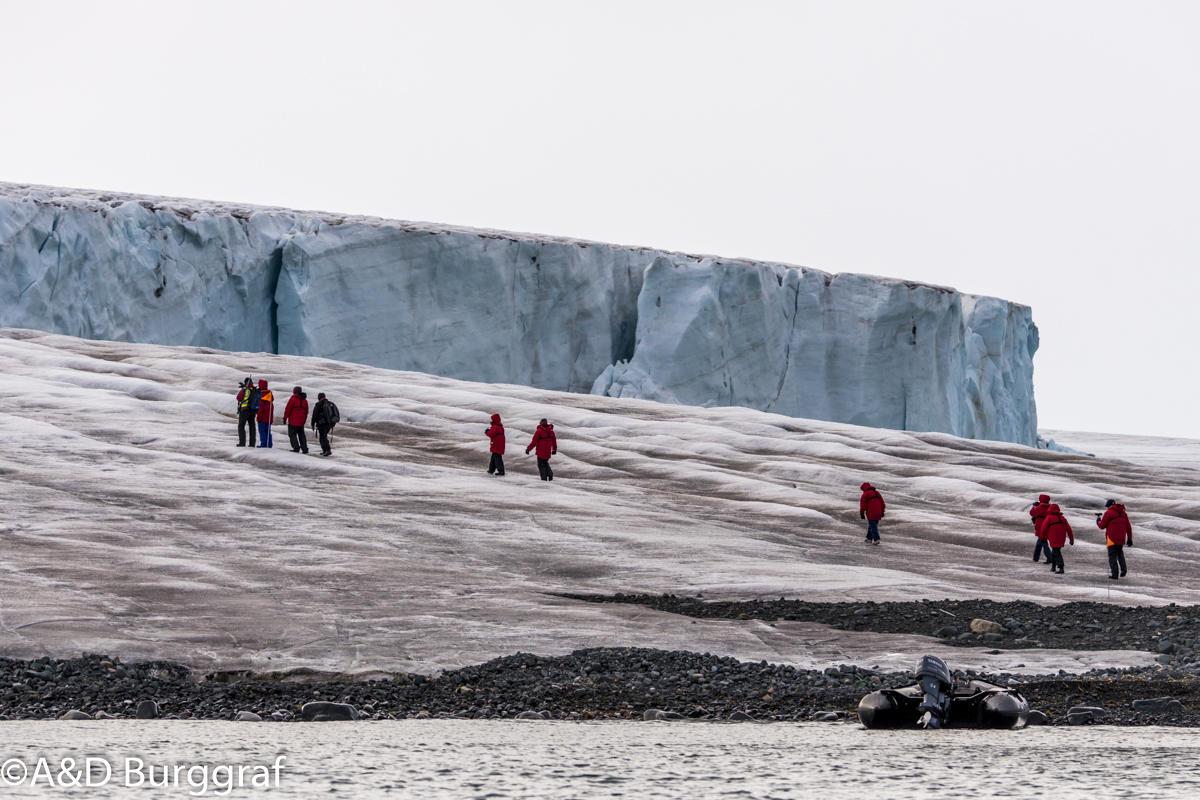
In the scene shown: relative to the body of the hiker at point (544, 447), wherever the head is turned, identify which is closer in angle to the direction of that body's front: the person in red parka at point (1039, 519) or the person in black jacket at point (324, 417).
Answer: the person in black jacket

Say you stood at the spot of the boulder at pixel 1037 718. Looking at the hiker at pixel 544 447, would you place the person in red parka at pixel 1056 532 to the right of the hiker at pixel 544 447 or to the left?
right

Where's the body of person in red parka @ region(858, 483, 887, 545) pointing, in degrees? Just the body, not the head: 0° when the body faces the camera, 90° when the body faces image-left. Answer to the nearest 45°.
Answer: approximately 135°

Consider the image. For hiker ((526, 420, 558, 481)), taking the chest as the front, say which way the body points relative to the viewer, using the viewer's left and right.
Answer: facing away from the viewer and to the left of the viewer

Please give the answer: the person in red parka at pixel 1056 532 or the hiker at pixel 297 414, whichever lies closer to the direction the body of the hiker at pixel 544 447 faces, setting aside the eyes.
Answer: the hiker

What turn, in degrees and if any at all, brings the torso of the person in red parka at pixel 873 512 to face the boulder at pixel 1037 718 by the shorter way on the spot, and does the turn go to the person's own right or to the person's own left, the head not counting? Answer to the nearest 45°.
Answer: approximately 135° to the person's own left

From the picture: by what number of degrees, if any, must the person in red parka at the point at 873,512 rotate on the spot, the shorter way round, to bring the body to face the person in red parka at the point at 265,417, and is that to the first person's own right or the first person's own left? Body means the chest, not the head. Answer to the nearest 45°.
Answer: approximately 45° to the first person's own left

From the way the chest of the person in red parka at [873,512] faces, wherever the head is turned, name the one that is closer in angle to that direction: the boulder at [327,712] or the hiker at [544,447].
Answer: the hiker

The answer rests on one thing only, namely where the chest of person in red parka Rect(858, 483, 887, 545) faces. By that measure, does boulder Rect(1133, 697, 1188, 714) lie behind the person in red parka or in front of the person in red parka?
behind

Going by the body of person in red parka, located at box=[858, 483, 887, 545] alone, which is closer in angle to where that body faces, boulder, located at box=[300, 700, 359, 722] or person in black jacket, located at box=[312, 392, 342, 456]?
the person in black jacket

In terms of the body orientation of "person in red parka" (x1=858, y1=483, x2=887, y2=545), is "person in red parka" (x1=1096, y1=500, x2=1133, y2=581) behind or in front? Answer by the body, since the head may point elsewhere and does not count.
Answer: behind
